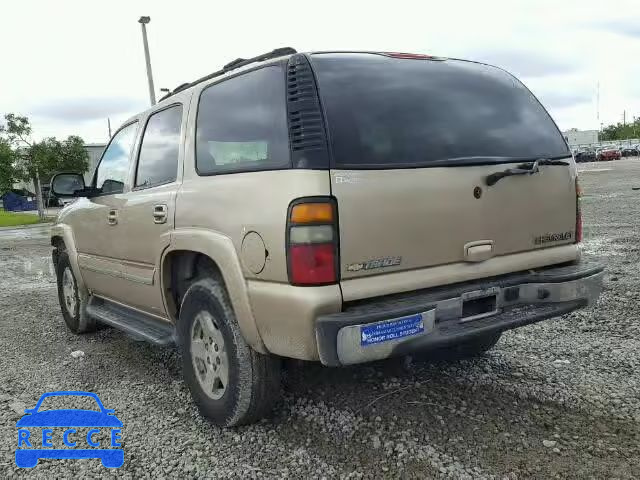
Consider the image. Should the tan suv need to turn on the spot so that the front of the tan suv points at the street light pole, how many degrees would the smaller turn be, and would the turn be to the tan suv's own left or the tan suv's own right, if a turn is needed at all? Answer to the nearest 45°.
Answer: approximately 45° to the tan suv's own right

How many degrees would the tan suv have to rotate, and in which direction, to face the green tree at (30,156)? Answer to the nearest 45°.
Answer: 0° — it already faces it

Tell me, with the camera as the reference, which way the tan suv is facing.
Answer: facing away from the viewer and to the left of the viewer

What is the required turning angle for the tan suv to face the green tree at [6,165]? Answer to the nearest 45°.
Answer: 0° — it already faces it
